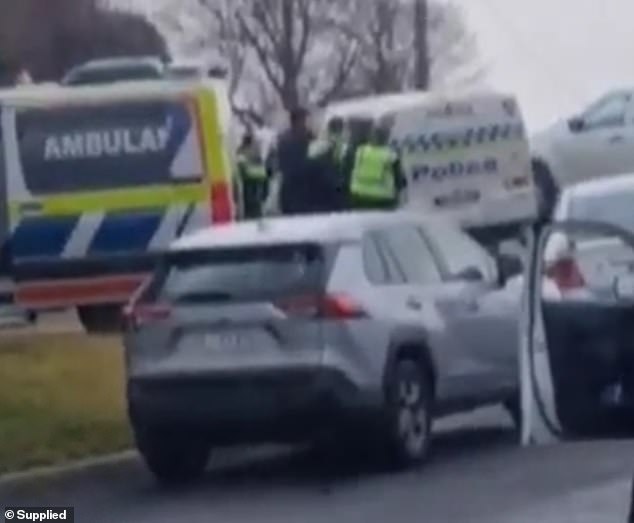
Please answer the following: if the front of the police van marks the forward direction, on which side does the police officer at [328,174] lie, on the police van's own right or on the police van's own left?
on the police van's own left

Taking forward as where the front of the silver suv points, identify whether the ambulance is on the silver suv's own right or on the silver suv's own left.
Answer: on the silver suv's own left

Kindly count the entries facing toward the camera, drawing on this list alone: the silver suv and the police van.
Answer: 0

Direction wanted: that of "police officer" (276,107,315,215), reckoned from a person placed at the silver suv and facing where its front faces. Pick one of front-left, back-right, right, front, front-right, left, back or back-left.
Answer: front-left

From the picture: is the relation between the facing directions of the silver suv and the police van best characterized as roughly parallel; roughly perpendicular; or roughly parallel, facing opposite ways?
roughly perpendicular

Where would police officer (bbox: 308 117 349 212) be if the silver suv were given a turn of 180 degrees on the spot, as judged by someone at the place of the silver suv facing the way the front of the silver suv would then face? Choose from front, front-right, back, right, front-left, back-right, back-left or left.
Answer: back-right

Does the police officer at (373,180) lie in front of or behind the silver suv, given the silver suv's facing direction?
in front

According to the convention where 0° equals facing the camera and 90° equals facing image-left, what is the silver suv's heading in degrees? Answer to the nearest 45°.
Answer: approximately 225°

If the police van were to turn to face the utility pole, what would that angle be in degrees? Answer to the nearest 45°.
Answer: approximately 45° to its right
